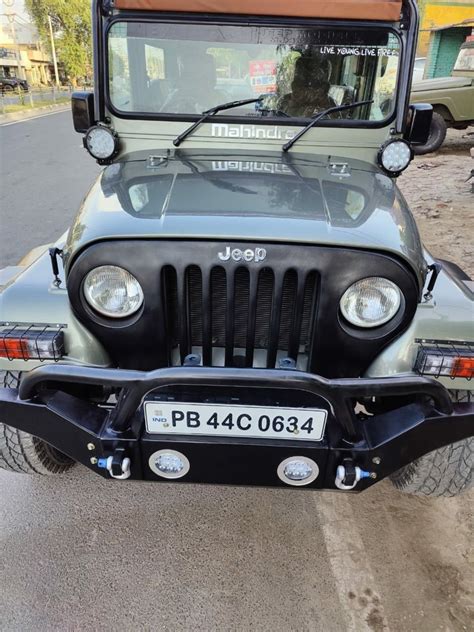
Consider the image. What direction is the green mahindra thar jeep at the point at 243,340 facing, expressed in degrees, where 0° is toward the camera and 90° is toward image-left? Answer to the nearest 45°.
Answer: approximately 0°

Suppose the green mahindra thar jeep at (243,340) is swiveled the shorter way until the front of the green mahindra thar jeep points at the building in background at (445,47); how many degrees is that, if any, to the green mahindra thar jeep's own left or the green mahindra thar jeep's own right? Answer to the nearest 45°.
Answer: approximately 180°

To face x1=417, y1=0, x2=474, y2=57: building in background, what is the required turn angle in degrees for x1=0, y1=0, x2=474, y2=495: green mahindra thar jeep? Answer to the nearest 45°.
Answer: approximately 180°

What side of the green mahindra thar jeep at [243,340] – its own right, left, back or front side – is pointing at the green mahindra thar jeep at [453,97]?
back

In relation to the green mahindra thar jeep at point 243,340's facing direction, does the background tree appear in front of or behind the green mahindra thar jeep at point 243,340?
behind

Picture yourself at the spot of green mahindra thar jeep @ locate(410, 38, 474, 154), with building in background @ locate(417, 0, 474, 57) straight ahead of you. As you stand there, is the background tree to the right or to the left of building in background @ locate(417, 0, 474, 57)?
left
